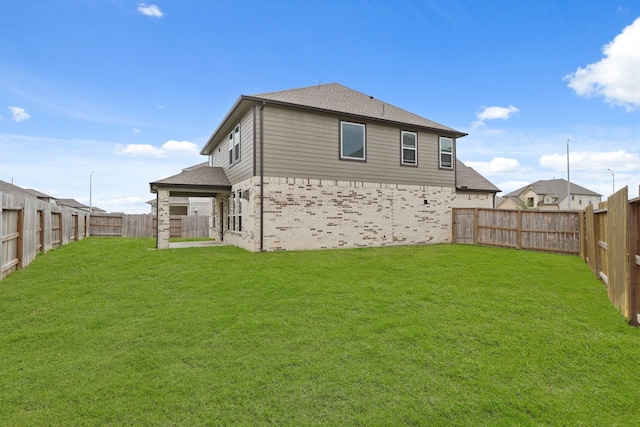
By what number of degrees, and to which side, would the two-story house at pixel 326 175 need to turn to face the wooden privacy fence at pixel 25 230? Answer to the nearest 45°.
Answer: approximately 180°

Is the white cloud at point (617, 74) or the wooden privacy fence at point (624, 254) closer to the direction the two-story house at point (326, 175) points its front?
the white cloud

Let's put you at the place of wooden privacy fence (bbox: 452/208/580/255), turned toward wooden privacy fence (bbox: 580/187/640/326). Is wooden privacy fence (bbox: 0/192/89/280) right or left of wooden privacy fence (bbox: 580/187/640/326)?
right

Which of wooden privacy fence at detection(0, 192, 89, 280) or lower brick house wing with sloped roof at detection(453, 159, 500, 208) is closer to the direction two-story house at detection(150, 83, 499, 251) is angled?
the lower brick house wing with sloped roof

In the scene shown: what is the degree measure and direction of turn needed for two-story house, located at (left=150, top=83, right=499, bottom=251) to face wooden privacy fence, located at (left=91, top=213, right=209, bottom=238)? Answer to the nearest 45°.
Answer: approximately 90° to its left

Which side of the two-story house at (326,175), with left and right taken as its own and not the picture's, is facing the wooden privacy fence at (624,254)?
right

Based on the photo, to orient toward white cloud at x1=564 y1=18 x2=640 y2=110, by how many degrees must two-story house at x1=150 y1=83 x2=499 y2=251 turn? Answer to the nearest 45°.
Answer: approximately 45° to its right

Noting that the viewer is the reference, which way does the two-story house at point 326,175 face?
facing away from the viewer and to the right of the viewer

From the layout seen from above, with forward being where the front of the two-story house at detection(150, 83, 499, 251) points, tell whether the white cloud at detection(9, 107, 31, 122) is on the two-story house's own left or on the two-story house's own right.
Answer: on the two-story house's own left
